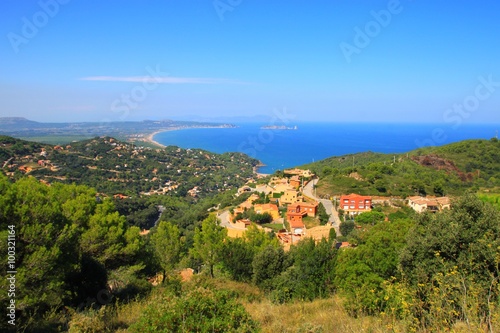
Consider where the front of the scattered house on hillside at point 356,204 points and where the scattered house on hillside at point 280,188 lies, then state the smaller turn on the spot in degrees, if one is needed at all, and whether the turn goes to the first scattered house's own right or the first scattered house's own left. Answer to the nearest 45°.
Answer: approximately 135° to the first scattered house's own right

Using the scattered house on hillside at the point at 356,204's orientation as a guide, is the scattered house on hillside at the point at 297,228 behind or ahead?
ahead

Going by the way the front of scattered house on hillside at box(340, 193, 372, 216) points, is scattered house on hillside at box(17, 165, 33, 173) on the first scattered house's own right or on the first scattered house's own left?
on the first scattered house's own right

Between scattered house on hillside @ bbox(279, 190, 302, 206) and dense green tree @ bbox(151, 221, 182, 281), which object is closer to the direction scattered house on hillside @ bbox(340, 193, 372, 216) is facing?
the dense green tree

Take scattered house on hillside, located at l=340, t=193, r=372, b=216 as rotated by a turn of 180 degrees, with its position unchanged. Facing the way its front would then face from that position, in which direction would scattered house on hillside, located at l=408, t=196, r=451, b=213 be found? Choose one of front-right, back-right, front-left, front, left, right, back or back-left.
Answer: right

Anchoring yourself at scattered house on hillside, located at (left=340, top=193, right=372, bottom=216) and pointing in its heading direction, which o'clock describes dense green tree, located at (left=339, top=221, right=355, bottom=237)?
The dense green tree is roughly at 12 o'clock from the scattered house on hillside.

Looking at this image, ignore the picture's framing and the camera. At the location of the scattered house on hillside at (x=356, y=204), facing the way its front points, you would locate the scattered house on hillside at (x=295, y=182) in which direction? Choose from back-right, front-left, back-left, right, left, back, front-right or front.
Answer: back-right

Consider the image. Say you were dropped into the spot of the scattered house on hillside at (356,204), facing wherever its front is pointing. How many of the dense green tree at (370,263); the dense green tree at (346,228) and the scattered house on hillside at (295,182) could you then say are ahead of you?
2

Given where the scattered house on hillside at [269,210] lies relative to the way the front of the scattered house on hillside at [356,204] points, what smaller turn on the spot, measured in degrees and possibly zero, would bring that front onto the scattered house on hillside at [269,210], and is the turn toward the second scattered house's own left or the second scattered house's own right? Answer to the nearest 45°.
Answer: approximately 90° to the second scattered house's own right

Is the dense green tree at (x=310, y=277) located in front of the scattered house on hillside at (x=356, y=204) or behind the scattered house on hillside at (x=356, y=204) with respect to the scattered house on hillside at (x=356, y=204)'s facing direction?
in front

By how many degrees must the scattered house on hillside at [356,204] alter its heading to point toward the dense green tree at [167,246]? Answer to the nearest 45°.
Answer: approximately 45° to its right

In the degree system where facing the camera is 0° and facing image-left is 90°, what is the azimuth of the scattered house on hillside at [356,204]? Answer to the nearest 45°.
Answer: approximately 0°

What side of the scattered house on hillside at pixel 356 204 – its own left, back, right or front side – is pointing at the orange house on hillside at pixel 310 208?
right
